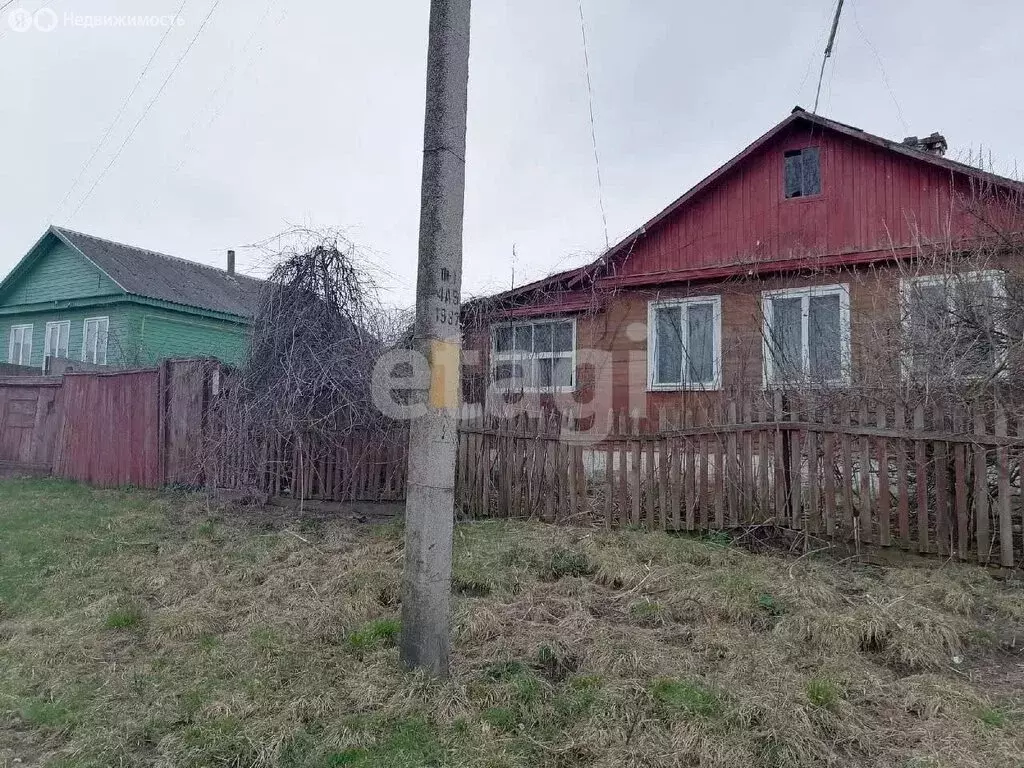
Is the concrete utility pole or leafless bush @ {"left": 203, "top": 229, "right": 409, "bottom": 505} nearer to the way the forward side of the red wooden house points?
the concrete utility pole

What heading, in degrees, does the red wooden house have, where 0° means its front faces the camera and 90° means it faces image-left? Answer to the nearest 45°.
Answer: approximately 0°

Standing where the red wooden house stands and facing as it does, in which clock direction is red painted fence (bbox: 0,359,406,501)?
The red painted fence is roughly at 2 o'clock from the red wooden house.

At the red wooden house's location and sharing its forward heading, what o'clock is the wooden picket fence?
The wooden picket fence is roughly at 12 o'clock from the red wooden house.

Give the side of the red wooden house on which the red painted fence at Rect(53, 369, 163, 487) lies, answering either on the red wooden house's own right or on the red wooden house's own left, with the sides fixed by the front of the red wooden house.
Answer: on the red wooden house's own right

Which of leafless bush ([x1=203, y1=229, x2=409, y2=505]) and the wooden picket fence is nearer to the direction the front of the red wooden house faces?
the wooden picket fence
